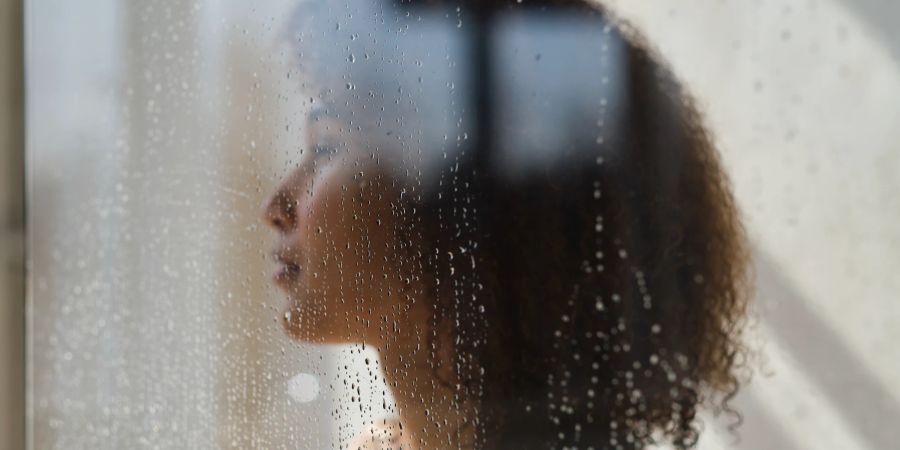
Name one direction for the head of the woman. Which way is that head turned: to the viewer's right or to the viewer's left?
to the viewer's left

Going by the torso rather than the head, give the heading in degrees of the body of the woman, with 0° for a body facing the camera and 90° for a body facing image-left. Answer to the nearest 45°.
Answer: approximately 90°
